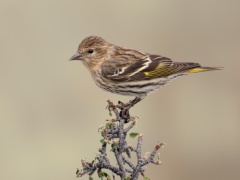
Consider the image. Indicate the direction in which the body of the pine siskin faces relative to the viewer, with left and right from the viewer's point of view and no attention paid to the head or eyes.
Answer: facing to the left of the viewer
